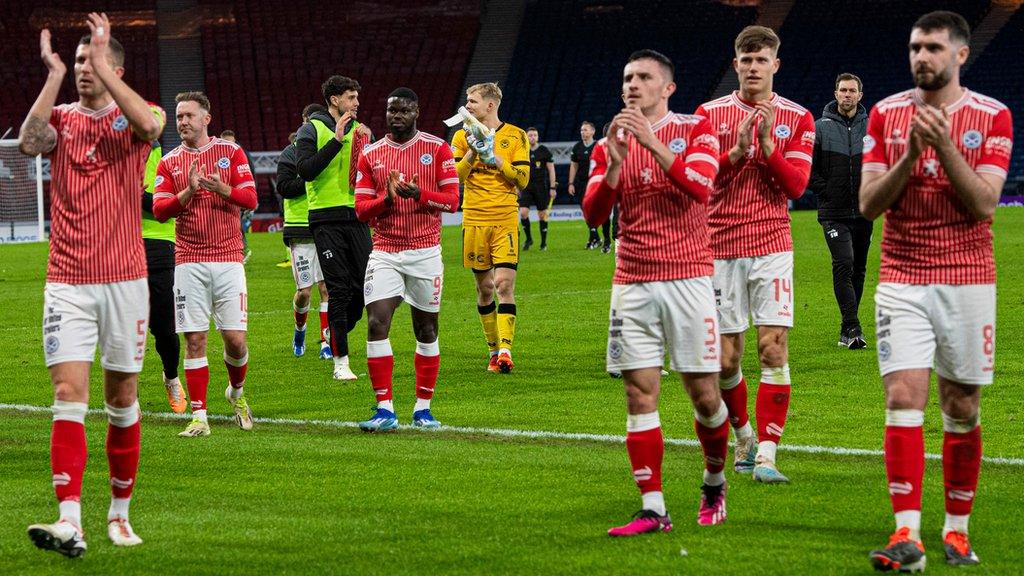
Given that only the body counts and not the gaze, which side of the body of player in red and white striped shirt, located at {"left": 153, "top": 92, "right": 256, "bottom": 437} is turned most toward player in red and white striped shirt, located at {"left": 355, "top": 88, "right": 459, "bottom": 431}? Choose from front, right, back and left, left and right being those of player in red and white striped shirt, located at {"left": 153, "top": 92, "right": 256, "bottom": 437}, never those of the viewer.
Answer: left

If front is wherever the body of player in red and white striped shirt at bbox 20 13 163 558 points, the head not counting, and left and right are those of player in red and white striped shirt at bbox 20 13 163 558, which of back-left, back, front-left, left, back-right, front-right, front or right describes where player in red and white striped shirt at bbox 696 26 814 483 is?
left

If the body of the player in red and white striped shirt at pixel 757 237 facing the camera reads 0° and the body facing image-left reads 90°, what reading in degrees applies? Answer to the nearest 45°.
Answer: approximately 0°

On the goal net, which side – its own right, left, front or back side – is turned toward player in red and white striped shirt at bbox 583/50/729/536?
front

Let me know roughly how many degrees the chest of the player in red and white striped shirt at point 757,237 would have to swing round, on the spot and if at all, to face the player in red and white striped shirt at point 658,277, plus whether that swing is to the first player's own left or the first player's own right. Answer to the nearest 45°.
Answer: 0° — they already face them

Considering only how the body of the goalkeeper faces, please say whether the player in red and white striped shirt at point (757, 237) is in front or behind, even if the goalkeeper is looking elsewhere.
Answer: in front

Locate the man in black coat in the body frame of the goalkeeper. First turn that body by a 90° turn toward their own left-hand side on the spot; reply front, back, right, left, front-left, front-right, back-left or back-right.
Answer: front

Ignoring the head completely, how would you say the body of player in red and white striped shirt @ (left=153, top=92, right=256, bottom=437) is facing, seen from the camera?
toward the camera

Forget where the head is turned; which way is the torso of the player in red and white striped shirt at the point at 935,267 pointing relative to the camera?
toward the camera

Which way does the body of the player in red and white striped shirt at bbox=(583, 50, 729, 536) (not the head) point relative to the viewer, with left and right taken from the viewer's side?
facing the viewer and to the left of the viewer

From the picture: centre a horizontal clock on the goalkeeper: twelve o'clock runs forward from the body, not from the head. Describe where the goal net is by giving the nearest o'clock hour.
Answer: The goal net is roughly at 5 o'clock from the goalkeeper.

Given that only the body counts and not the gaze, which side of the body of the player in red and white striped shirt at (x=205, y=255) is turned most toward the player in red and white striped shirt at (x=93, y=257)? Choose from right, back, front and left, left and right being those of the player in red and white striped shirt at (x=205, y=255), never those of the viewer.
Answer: front

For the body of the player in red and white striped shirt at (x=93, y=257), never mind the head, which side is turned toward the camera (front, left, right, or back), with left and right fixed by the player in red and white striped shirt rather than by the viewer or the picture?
front
